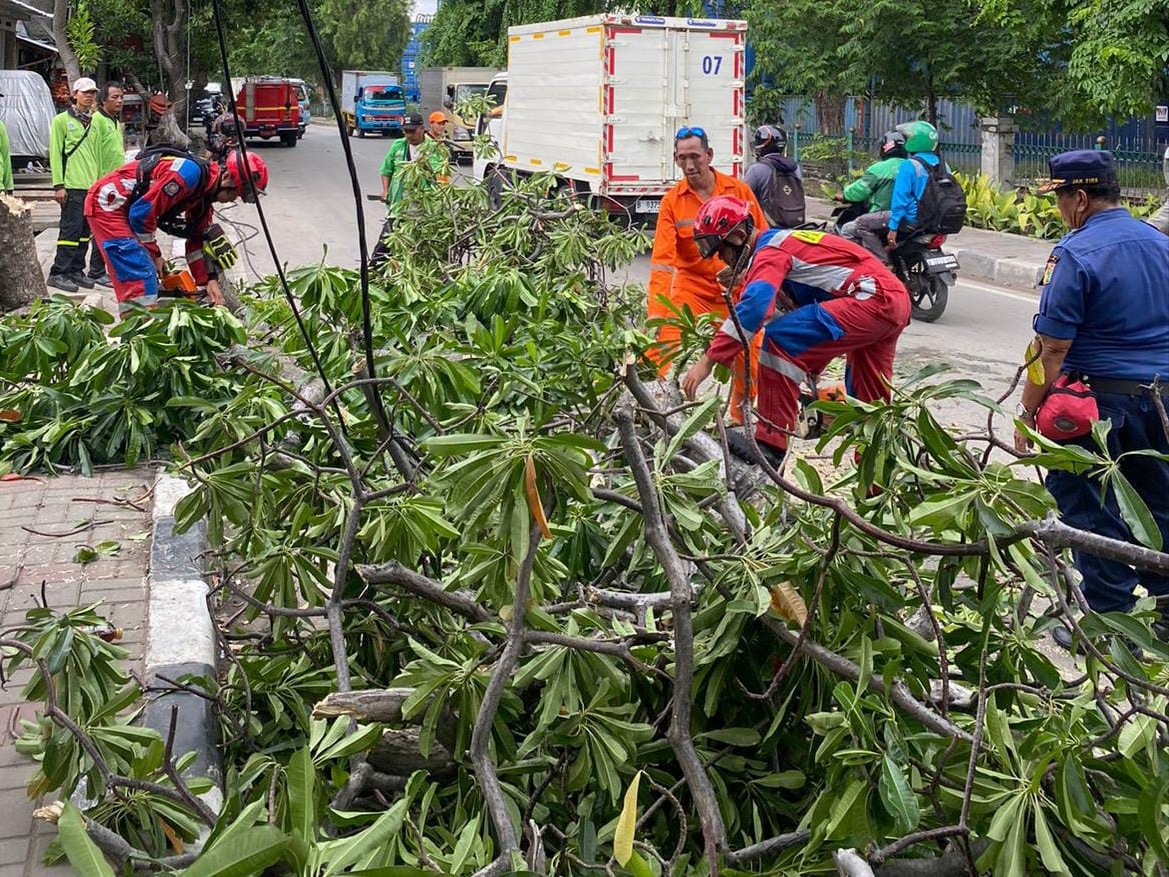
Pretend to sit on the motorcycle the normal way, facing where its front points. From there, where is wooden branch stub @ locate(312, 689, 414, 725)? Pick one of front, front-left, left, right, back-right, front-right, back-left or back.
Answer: back-left

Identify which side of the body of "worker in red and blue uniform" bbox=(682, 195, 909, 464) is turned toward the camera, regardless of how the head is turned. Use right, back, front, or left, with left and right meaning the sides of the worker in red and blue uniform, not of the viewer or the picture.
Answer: left

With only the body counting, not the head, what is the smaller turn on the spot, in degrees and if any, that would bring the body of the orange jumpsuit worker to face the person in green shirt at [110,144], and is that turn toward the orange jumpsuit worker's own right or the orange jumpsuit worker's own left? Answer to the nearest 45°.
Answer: approximately 90° to the orange jumpsuit worker's own right

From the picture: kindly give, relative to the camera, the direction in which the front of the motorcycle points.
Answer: facing away from the viewer and to the left of the viewer

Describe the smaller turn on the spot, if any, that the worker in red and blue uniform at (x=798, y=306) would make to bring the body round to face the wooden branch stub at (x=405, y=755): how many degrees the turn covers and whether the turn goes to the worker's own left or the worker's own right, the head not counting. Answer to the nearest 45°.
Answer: approximately 90° to the worker's own left

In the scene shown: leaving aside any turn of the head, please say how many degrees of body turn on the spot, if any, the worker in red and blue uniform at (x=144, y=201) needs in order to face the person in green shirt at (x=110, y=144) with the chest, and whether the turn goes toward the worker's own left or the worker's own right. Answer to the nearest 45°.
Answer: approximately 90° to the worker's own left

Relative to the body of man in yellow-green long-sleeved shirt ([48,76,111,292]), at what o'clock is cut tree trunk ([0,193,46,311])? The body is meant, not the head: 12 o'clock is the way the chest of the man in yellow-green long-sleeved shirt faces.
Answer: The cut tree trunk is roughly at 2 o'clock from the man in yellow-green long-sleeved shirt.

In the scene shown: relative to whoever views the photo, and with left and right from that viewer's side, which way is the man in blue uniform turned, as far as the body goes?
facing away from the viewer and to the left of the viewer

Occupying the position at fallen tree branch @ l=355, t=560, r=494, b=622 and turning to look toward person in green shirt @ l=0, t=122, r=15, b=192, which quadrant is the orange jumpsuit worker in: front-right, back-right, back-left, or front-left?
front-right

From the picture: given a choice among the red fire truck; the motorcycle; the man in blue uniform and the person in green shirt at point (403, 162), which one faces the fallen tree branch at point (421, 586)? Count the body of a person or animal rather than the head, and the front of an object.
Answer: the person in green shirt

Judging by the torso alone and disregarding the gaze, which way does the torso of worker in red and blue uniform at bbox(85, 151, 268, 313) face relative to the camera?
to the viewer's right

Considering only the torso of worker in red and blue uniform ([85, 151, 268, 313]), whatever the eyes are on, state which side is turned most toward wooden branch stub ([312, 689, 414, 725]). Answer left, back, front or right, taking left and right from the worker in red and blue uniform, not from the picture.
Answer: right

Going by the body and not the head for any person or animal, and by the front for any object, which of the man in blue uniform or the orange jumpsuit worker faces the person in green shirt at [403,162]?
the man in blue uniform

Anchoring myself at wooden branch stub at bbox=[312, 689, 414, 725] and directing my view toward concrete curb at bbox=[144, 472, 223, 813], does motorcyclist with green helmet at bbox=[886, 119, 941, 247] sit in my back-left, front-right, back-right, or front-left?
front-right

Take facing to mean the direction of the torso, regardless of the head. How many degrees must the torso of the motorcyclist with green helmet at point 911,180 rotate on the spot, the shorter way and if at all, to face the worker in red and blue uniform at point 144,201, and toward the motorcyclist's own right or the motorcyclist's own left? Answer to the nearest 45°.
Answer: approximately 90° to the motorcyclist's own left
